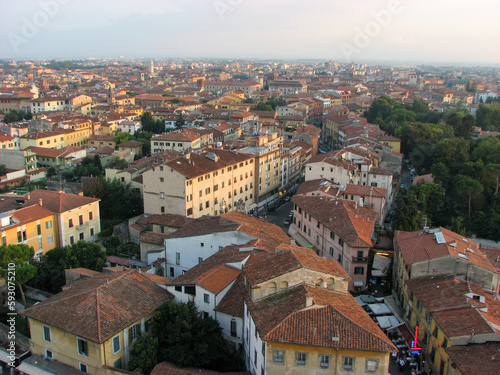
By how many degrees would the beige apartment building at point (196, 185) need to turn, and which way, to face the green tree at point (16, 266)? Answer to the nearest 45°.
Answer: approximately 90° to its right

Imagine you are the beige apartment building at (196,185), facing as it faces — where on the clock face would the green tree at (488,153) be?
The green tree is roughly at 10 o'clock from the beige apartment building.

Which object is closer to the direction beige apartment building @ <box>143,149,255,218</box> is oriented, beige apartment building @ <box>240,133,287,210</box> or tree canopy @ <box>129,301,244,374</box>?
the tree canopy

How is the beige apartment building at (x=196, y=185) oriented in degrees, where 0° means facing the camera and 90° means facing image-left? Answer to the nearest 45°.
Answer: approximately 315°

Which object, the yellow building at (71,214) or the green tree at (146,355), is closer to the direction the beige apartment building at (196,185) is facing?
the green tree

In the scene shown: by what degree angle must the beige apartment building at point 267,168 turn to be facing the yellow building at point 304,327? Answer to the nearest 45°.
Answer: approximately 45° to its right

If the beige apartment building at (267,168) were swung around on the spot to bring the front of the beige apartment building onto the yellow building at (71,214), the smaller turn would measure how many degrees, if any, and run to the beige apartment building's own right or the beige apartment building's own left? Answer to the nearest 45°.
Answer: approximately 90° to the beige apartment building's own right

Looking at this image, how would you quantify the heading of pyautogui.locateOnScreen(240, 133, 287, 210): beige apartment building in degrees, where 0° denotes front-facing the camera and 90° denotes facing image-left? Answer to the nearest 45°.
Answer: approximately 315°
